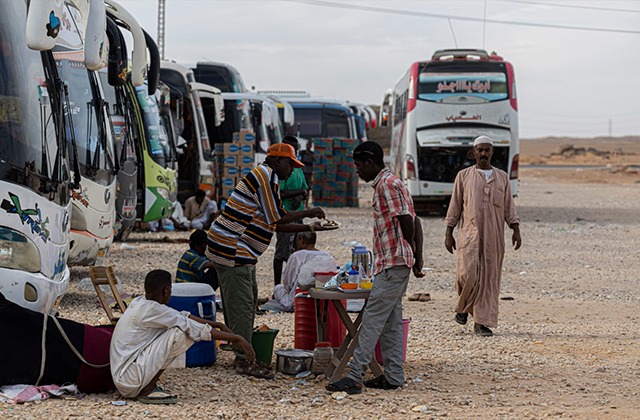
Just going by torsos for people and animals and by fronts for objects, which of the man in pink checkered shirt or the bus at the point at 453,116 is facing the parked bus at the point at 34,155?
the man in pink checkered shirt

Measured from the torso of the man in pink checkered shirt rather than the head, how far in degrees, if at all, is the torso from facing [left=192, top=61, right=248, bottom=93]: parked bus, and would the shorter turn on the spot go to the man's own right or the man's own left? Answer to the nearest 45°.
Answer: approximately 90° to the man's own right

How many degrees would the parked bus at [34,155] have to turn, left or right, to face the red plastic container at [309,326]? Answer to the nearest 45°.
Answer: approximately 45° to its left

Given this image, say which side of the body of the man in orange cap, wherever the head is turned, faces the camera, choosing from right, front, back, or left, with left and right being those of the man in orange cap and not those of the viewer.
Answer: right

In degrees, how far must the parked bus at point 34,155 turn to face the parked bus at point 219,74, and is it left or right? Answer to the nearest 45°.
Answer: approximately 135° to its left

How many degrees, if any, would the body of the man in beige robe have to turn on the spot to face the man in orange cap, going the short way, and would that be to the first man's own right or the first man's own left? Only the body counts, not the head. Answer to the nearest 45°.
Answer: approximately 45° to the first man's own right

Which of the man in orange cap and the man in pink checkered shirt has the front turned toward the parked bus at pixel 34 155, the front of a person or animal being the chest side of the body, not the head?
the man in pink checkered shirt

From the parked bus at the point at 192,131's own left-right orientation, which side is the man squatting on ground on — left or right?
on its right

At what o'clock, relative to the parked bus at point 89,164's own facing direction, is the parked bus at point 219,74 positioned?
the parked bus at point 219,74 is roughly at 8 o'clock from the parked bus at point 89,164.

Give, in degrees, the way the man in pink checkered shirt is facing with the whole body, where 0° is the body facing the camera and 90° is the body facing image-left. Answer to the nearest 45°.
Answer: approximately 90°
